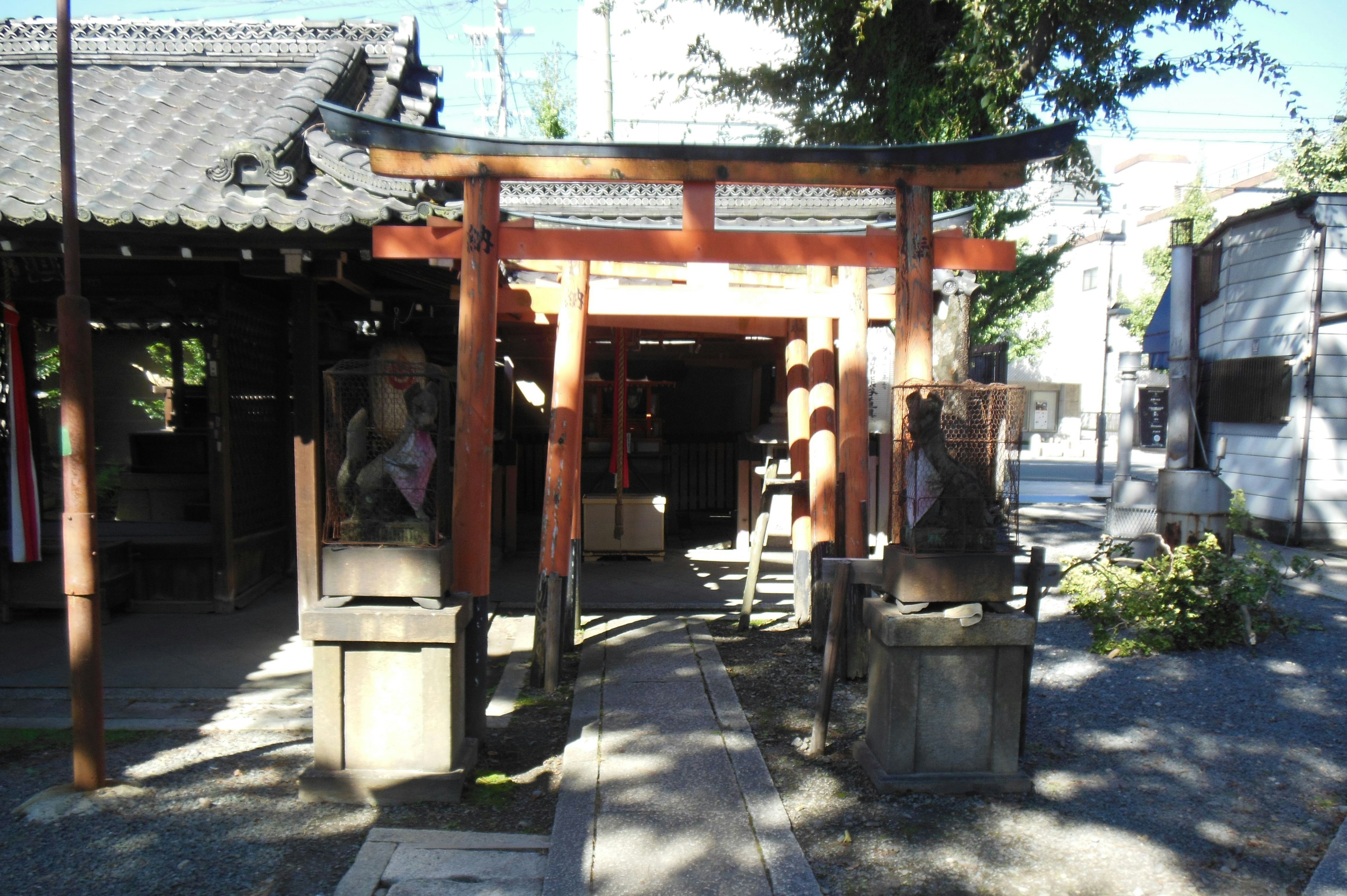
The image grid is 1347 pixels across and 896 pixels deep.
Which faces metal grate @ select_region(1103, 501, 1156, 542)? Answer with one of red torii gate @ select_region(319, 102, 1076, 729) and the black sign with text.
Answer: the black sign with text

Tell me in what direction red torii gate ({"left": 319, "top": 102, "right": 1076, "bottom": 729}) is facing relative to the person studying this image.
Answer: facing the viewer

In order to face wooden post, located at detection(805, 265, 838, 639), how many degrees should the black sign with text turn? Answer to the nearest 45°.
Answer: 0° — it already faces it

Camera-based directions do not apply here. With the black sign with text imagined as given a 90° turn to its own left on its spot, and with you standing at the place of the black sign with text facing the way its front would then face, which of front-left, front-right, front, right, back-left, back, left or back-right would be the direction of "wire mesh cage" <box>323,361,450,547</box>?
right

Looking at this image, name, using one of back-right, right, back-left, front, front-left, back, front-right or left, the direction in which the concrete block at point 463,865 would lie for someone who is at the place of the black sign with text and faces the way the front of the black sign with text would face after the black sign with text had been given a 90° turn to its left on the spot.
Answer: right

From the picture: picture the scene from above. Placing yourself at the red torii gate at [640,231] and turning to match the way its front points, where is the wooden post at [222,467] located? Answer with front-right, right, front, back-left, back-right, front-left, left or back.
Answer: back-right

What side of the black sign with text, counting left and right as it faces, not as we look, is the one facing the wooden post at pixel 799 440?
front

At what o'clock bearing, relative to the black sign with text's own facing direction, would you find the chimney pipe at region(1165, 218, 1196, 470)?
The chimney pipe is roughly at 12 o'clock from the black sign with text.

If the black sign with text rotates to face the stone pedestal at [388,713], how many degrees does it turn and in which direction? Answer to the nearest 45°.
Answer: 0° — it already faces it

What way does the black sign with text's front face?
toward the camera

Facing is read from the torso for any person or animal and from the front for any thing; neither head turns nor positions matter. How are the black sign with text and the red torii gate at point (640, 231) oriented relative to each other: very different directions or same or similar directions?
same or similar directions

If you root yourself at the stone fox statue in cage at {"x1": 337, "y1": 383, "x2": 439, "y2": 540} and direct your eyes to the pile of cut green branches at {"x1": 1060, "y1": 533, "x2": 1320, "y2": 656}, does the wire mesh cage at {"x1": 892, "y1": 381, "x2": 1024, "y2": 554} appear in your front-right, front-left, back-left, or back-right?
front-right

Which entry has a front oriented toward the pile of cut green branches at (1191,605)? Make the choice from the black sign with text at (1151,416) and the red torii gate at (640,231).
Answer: the black sign with text

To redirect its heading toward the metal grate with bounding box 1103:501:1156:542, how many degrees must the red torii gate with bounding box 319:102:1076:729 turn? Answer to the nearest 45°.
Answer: approximately 135° to its left

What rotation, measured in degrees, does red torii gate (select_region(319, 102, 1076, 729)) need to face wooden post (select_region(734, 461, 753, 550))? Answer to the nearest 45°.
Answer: approximately 180°

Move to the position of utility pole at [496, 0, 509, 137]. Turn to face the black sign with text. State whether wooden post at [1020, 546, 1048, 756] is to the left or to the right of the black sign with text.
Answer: right

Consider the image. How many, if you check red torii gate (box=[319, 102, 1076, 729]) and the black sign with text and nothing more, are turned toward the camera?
2
